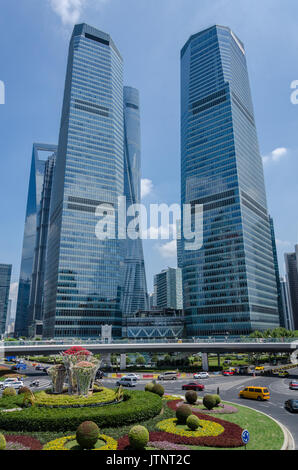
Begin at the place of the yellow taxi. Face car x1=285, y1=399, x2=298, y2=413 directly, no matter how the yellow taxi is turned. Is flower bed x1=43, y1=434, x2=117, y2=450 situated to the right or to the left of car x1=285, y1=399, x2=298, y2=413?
right

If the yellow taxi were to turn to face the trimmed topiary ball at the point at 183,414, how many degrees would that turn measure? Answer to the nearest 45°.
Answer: approximately 135° to its left

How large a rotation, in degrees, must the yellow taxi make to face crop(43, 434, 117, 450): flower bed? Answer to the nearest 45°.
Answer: approximately 90° to its left

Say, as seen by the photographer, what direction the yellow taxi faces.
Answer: facing away from the viewer and to the left of the viewer

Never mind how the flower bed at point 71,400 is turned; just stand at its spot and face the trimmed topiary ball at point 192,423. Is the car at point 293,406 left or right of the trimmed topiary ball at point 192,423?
left

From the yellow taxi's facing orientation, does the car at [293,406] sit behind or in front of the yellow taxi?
behind

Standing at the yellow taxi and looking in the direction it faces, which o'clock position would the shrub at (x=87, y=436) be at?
The shrub is roughly at 8 o'clock from the yellow taxi.

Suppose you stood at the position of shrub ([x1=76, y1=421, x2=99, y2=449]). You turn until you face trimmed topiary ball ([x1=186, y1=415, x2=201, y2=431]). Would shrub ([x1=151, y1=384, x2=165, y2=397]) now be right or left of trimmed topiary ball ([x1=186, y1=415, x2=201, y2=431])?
left

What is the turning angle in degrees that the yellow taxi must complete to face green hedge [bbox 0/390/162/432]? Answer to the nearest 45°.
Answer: approximately 90° to its left

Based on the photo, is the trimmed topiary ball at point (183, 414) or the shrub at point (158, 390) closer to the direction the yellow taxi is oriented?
the shrub

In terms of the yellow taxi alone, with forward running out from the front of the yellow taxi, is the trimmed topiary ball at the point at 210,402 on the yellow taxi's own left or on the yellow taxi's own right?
on the yellow taxi's own left
